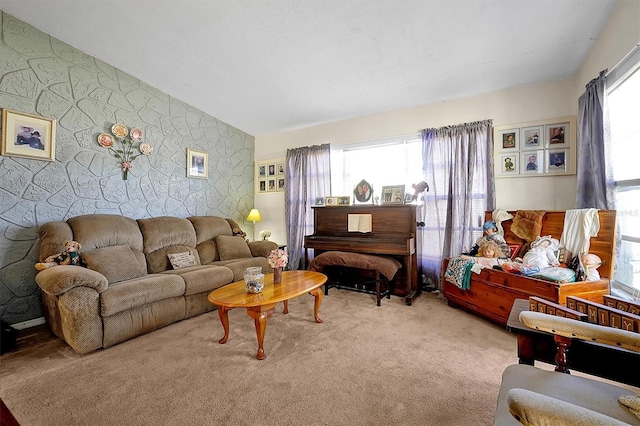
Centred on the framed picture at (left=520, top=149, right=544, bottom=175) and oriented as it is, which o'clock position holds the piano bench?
The piano bench is roughly at 2 o'clock from the framed picture.

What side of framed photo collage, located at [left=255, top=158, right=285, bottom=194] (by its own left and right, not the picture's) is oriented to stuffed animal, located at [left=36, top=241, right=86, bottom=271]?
front

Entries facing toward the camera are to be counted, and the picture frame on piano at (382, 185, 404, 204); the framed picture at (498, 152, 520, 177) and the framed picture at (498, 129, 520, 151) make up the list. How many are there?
3

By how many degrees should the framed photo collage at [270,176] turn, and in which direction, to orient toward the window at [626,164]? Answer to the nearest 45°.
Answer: approximately 90° to its left

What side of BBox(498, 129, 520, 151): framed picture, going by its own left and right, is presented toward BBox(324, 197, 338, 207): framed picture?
right

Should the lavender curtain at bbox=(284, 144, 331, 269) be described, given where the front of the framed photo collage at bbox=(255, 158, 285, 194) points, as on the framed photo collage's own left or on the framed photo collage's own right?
on the framed photo collage's own left

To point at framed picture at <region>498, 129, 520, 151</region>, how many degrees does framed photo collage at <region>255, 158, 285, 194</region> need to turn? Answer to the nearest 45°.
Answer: approximately 90° to its left

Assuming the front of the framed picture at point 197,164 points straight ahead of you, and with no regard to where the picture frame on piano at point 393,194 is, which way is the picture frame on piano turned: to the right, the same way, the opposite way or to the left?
to the right

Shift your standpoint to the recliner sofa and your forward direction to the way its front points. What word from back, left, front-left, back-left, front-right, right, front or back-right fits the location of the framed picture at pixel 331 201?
front-left

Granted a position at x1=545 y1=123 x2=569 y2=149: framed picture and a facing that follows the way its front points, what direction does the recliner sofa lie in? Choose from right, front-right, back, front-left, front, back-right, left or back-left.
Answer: front-right

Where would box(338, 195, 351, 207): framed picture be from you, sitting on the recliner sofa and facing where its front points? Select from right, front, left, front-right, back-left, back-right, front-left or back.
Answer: front-left
